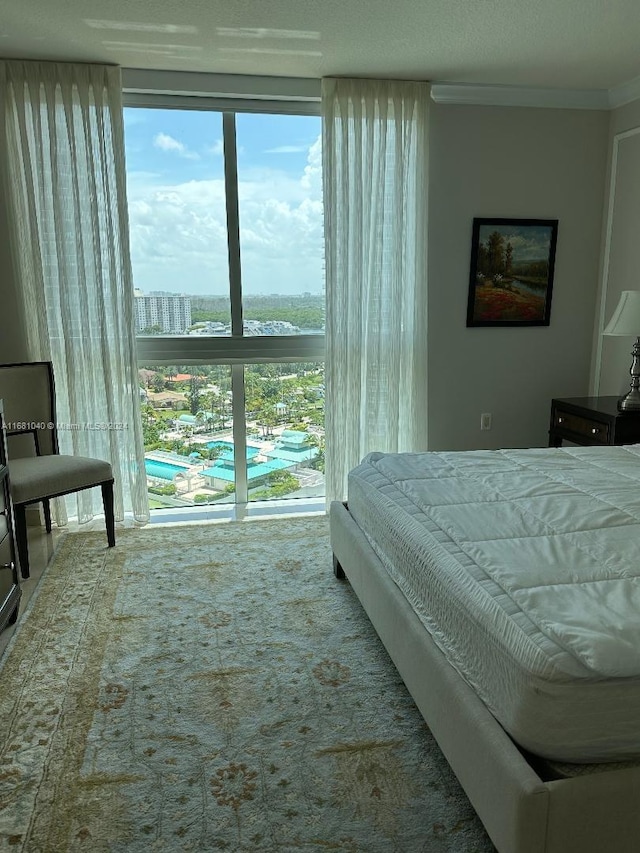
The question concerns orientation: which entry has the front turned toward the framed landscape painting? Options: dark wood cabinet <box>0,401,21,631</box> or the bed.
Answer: the dark wood cabinet

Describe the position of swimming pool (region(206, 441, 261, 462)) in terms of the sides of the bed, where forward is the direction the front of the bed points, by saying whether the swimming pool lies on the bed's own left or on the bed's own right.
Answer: on the bed's own right

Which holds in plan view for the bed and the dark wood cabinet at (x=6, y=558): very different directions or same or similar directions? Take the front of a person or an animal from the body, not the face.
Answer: very different directions

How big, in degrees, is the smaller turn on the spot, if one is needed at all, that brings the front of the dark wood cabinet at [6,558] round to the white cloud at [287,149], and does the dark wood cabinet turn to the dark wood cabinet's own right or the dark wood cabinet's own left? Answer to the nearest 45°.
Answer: approximately 45° to the dark wood cabinet's own left

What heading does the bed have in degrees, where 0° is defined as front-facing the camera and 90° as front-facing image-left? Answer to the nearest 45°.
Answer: approximately 45°

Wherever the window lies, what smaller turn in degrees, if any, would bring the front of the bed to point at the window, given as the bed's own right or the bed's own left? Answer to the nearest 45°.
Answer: approximately 90° to the bed's own right

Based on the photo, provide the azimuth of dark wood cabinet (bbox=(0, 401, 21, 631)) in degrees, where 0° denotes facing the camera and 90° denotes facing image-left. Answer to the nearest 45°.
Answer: approximately 270°

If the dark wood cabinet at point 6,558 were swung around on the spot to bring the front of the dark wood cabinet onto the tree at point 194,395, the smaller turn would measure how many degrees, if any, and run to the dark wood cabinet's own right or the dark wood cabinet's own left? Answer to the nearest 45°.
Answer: approximately 45° to the dark wood cabinet's own left

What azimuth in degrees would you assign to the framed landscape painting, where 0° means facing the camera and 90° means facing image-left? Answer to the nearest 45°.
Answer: approximately 0°

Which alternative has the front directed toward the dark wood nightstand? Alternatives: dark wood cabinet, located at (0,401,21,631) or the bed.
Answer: the dark wood cabinet
